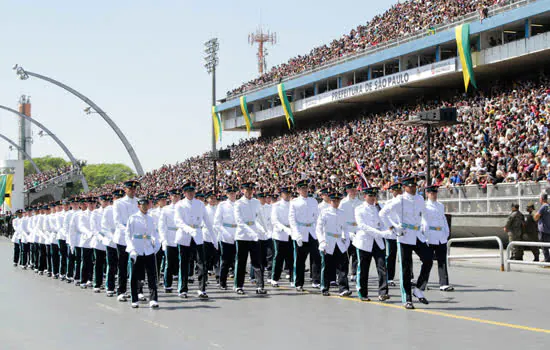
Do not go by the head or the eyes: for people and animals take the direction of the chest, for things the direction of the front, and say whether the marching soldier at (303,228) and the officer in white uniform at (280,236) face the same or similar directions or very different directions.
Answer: same or similar directions

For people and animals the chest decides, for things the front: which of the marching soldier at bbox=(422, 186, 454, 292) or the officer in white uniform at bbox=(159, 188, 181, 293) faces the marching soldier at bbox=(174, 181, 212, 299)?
the officer in white uniform

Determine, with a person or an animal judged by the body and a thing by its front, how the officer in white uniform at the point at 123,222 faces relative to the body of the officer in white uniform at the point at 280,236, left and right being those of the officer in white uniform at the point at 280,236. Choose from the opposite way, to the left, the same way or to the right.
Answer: the same way

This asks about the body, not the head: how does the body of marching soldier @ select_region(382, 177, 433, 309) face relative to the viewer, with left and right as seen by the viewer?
facing the viewer and to the right of the viewer

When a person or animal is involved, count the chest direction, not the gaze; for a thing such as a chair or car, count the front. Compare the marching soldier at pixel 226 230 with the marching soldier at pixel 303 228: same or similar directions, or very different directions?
same or similar directions

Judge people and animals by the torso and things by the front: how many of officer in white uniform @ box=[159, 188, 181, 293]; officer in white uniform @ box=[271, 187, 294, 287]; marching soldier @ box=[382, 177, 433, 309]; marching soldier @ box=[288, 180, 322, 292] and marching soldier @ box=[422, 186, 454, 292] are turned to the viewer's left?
0

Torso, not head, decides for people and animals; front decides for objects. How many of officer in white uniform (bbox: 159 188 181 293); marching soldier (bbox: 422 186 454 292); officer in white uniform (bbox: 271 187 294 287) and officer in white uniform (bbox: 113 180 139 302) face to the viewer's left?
0

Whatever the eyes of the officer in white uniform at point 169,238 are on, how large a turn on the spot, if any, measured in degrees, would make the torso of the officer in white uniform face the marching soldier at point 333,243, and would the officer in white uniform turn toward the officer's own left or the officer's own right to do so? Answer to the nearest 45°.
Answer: approximately 45° to the officer's own left

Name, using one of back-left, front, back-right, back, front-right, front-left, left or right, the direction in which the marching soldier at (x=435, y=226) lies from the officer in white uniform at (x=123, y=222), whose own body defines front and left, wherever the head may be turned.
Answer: front-left

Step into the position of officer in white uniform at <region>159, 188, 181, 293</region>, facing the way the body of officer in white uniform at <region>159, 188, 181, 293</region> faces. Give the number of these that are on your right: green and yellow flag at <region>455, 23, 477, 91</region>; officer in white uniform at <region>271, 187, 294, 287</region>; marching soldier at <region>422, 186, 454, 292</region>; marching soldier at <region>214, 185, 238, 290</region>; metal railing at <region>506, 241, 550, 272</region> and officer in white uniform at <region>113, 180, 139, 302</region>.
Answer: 1

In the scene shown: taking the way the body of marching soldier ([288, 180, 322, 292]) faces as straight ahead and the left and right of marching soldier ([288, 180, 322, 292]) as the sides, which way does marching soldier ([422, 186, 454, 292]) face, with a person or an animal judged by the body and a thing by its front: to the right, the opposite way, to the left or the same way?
the same way

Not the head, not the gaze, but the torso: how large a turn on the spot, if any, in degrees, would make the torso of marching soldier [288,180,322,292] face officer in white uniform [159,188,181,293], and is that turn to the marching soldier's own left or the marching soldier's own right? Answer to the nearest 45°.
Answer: approximately 135° to the marching soldier's own right

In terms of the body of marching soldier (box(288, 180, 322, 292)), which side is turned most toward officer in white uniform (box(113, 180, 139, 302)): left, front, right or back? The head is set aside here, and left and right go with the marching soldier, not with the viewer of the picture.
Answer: right

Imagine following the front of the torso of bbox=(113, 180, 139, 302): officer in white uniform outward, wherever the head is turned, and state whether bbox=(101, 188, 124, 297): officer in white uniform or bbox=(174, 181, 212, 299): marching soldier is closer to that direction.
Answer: the marching soldier

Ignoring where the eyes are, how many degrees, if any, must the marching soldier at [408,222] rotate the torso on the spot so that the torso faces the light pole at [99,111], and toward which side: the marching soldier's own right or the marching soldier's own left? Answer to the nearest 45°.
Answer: approximately 180°

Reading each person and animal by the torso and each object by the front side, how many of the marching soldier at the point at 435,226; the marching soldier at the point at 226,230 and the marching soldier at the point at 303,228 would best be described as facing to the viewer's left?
0

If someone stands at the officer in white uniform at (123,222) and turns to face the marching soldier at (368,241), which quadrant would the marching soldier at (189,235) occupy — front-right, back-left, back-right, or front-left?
front-left

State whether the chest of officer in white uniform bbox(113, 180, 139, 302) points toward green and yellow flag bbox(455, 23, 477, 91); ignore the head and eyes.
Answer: no

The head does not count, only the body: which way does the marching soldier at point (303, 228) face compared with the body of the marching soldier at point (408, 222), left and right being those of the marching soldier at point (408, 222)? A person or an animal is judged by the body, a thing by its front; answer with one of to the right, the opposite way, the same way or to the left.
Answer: the same way

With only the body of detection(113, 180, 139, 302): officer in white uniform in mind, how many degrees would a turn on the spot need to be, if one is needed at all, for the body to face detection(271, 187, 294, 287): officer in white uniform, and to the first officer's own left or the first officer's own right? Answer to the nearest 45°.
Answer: approximately 90° to the first officer's own left
